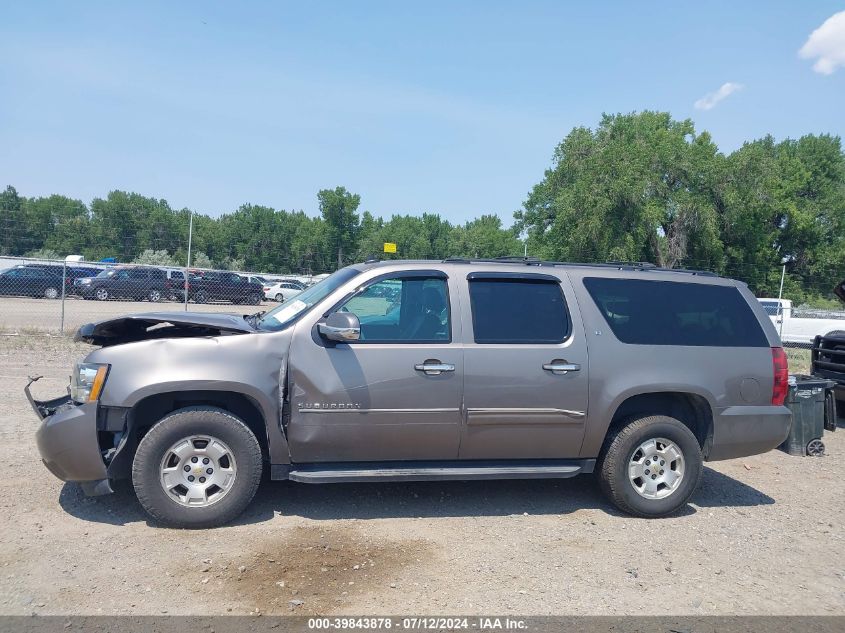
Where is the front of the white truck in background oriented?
to the viewer's left

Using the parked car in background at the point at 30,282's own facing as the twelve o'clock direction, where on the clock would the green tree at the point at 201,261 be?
The green tree is roughly at 4 o'clock from the parked car in background.

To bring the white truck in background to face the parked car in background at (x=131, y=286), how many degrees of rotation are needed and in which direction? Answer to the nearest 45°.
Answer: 0° — it already faces it

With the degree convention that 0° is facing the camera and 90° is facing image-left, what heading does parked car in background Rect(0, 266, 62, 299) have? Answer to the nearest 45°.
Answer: approximately 90°

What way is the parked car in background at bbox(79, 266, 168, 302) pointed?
to the viewer's left

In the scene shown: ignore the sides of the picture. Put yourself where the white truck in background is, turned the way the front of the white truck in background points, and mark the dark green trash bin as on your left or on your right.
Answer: on your left

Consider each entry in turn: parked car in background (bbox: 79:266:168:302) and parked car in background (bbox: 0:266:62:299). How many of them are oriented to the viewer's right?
0

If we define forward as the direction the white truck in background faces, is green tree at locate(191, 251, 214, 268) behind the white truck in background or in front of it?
in front

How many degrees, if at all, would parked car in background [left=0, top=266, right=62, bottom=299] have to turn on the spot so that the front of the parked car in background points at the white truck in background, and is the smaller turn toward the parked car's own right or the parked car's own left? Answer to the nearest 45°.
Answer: approximately 135° to the parked car's own left
